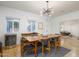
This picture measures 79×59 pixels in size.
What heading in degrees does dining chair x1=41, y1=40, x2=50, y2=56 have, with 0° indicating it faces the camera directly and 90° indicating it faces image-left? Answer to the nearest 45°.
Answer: approximately 180°
